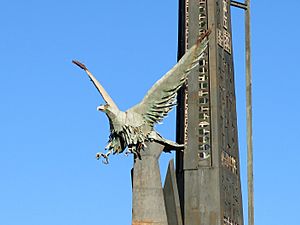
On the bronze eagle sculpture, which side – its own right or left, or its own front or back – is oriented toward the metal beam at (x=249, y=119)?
back

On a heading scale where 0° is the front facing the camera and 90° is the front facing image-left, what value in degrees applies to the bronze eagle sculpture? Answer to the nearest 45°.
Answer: approximately 45°
